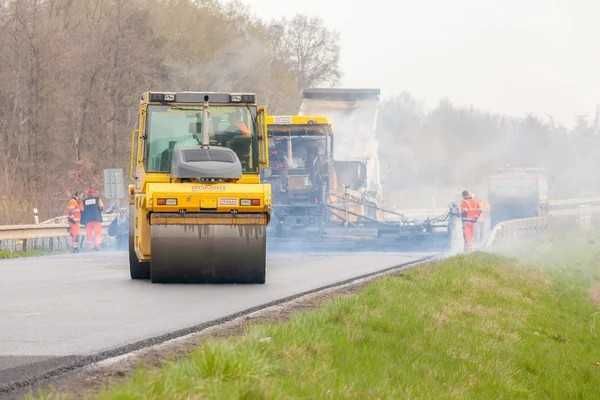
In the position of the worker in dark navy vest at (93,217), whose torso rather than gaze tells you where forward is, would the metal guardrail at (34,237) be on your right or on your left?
on your left

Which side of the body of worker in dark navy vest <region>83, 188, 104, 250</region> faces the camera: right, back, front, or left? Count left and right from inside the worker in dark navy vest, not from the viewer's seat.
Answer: back

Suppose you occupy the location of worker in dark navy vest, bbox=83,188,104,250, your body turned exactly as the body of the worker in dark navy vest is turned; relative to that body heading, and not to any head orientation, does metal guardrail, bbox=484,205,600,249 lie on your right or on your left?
on your right

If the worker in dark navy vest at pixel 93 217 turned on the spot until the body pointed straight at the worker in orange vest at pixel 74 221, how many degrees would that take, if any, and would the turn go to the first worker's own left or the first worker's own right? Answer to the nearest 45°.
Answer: approximately 135° to the first worker's own left

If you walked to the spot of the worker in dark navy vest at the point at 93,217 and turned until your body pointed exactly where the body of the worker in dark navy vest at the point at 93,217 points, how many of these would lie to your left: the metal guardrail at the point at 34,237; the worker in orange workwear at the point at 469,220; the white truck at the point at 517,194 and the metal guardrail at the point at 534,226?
1

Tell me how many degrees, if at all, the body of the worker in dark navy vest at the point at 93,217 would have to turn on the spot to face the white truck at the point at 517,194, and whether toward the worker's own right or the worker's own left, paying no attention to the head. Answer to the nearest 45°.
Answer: approximately 45° to the worker's own right

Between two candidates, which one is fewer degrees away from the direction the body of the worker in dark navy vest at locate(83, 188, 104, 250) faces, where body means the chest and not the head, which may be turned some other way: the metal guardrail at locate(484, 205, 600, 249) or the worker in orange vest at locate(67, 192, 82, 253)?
the metal guardrail
